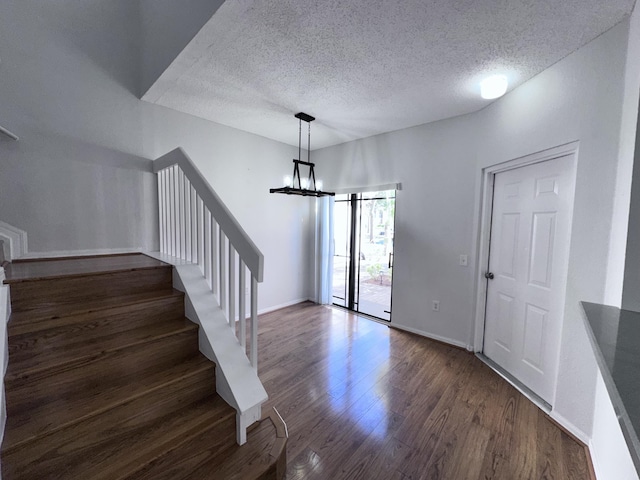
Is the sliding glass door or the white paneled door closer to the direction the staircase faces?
the white paneled door

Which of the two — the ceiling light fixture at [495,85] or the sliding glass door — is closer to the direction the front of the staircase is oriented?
the ceiling light fixture

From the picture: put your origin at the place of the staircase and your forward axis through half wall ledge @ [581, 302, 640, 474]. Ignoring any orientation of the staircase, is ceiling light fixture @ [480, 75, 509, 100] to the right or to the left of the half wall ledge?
left

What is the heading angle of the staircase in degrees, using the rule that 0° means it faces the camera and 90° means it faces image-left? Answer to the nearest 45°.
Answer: approximately 315°

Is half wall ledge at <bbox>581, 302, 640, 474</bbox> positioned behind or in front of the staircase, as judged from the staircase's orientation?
in front

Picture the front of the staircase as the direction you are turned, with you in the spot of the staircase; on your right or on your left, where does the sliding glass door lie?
on your left
